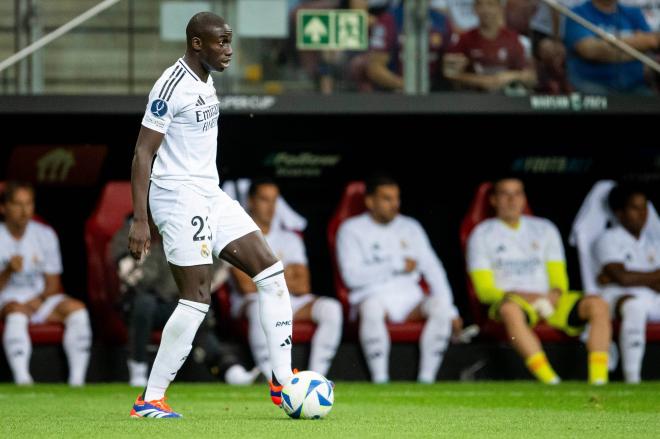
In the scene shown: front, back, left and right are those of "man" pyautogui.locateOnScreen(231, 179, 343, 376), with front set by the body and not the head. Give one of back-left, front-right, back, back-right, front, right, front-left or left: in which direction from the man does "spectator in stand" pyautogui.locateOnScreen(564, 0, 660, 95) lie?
left

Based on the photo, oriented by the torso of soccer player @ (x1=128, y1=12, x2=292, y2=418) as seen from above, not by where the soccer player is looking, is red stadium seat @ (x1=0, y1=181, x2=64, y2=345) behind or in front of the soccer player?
behind

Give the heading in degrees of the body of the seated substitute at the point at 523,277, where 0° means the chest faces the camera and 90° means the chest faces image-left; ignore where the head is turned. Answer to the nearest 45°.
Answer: approximately 0°

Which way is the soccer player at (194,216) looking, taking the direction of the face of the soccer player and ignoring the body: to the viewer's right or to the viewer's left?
to the viewer's right

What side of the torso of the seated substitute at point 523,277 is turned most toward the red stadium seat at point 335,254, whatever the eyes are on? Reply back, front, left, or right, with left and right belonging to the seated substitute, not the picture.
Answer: right

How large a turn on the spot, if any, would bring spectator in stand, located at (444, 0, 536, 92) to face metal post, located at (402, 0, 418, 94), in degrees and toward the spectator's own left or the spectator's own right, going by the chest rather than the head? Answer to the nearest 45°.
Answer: approximately 90° to the spectator's own right

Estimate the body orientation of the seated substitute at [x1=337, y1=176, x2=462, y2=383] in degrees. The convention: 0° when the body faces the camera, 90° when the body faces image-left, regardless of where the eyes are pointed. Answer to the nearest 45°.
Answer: approximately 0°

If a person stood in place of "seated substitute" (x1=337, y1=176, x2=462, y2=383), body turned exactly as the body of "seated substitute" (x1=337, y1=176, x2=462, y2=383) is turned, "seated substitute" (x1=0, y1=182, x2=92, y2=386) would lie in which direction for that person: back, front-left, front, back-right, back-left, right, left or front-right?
right
